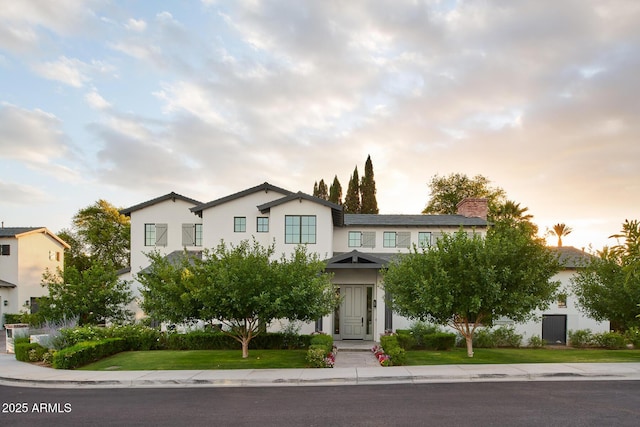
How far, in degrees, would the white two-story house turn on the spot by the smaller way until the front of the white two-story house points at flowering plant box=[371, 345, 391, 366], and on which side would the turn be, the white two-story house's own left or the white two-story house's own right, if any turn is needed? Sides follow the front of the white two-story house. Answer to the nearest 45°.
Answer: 0° — it already faces it

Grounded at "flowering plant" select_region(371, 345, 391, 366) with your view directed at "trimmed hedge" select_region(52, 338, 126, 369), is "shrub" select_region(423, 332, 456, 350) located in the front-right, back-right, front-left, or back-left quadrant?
back-right
